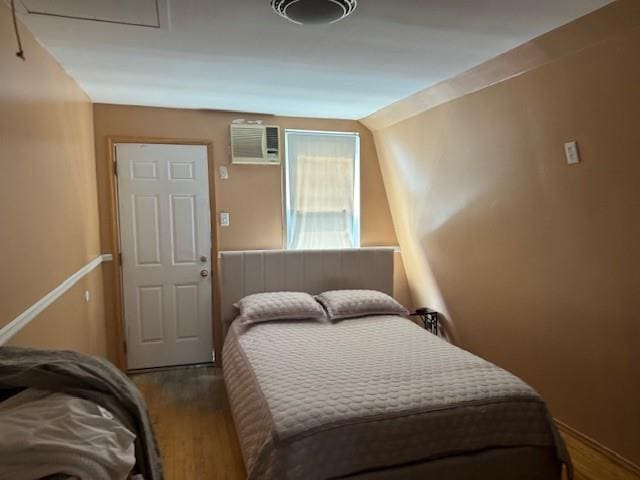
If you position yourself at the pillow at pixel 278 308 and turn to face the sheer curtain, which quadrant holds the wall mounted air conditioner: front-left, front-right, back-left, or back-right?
front-left

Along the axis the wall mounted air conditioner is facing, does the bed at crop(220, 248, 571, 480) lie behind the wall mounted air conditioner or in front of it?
in front

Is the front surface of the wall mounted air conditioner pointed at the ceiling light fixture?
yes

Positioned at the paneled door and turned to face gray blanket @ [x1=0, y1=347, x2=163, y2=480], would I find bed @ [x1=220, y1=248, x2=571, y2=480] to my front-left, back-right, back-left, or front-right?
front-left

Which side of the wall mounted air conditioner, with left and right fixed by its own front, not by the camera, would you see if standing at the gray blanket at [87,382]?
front

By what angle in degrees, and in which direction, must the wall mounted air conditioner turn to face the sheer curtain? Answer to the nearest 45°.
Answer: approximately 90° to its left

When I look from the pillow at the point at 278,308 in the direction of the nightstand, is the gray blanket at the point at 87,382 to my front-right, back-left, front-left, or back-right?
back-right

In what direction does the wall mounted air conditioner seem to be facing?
toward the camera

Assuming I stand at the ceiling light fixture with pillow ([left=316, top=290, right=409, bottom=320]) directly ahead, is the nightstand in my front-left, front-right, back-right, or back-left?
front-right

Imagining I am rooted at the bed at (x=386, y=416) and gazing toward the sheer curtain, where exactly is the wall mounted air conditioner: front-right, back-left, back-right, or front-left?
front-left
